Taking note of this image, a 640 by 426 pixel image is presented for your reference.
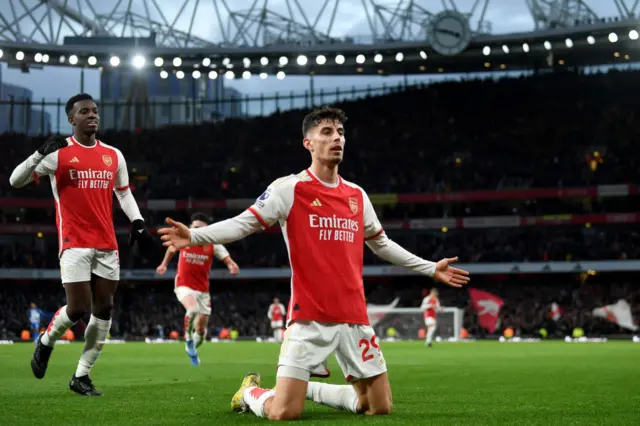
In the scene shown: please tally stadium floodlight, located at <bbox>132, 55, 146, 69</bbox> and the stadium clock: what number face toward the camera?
2

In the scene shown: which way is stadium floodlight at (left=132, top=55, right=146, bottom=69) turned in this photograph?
toward the camera

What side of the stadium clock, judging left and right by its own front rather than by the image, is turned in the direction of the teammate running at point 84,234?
front

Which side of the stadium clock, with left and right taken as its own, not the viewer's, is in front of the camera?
front

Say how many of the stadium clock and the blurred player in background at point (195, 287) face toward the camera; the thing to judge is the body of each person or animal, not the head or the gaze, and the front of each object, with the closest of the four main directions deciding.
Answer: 2

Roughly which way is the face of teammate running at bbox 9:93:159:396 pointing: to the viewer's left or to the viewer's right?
to the viewer's right

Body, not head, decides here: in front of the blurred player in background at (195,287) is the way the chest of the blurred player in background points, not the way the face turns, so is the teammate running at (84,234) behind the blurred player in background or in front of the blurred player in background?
in front

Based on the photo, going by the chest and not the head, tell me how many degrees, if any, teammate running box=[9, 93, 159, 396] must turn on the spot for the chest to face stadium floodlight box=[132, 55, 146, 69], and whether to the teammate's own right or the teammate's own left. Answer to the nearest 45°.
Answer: approximately 135° to the teammate's own left

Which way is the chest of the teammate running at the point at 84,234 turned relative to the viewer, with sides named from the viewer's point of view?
facing the viewer and to the right of the viewer

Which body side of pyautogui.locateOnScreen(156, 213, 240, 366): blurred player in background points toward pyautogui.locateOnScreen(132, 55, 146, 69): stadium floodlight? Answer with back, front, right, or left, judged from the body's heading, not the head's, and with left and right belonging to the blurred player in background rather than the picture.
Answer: back

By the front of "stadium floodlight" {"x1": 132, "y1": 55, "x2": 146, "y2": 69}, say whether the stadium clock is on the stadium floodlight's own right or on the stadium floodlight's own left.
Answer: on the stadium floodlight's own left

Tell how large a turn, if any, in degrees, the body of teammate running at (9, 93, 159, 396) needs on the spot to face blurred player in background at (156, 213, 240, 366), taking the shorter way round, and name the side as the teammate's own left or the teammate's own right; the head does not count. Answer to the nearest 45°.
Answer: approximately 135° to the teammate's own left
